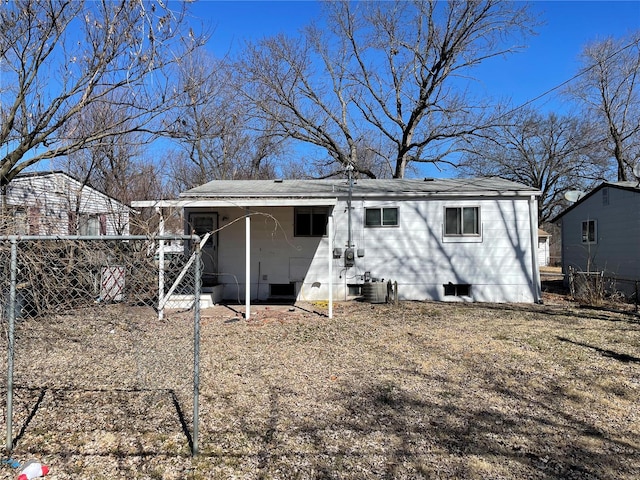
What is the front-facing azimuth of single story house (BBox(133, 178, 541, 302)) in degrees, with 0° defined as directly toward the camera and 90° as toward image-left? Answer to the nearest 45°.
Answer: approximately 180°

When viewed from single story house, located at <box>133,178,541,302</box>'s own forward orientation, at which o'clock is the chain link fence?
The chain link fence is roughly at 7 o'clock from the single story house.

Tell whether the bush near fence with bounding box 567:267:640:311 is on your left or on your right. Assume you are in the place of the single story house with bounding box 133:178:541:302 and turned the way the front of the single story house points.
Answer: on your right

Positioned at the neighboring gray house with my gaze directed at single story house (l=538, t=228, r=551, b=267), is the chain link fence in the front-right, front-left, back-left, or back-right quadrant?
back-left

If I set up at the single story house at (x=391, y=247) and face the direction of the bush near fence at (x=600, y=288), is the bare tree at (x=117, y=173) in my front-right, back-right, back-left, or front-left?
back-left
